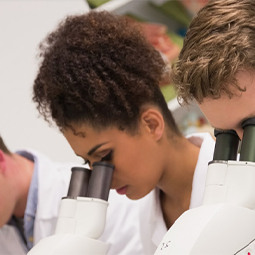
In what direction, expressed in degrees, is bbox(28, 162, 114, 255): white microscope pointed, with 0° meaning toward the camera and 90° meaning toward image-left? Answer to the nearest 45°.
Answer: approximately 225°

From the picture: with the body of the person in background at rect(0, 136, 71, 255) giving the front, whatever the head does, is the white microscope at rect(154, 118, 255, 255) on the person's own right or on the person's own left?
on the person's own left

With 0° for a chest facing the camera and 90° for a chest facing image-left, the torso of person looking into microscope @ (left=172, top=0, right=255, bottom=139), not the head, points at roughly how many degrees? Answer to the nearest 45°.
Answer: approximately 45°
